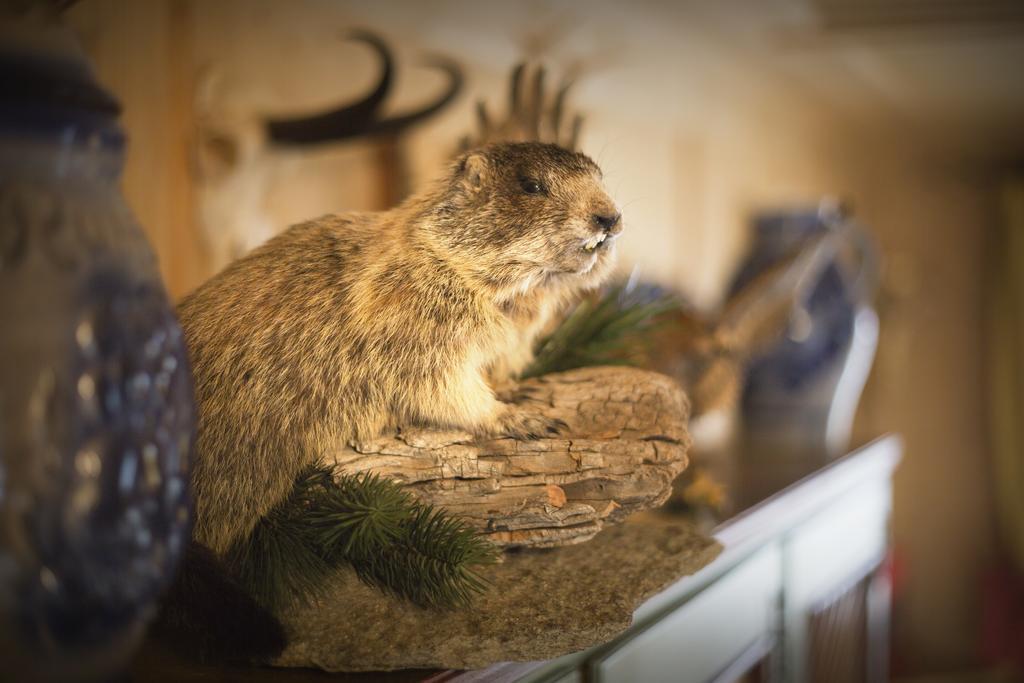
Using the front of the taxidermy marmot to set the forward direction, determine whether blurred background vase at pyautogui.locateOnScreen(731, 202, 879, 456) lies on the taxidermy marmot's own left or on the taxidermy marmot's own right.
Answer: on the taxidermy marmot's own left

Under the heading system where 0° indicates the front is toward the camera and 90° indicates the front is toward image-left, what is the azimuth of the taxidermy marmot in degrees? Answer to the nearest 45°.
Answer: approximately 270°
